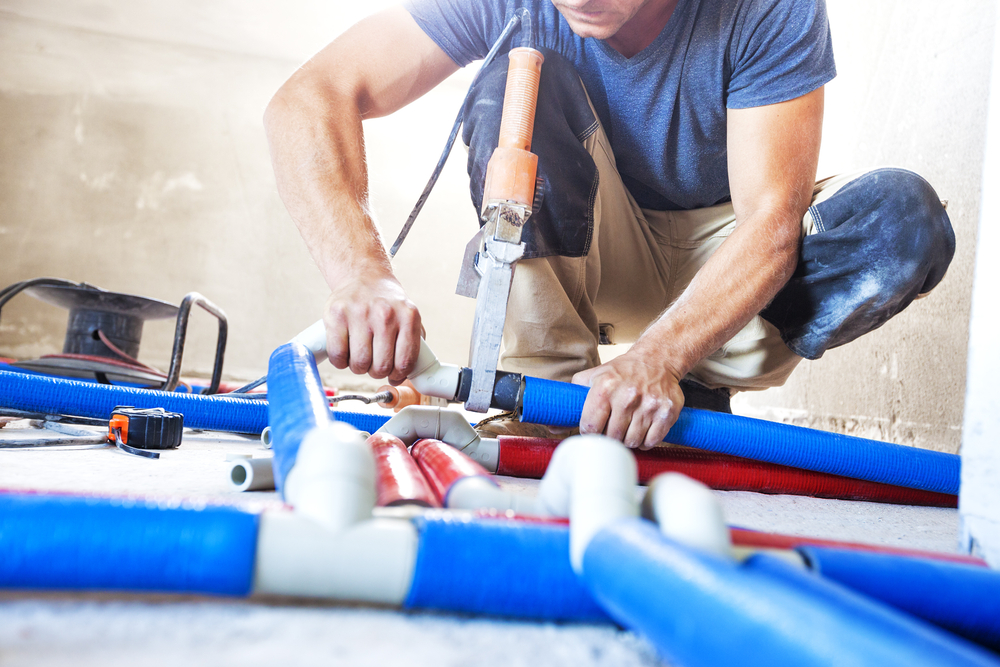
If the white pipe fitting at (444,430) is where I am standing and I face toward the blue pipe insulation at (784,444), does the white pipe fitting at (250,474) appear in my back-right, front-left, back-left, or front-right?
back-right

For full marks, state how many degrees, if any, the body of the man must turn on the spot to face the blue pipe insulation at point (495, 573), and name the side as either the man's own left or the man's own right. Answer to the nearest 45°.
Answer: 0° — they already face it

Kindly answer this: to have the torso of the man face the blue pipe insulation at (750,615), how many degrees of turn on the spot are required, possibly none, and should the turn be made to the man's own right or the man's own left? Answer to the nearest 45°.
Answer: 0° — they already face it

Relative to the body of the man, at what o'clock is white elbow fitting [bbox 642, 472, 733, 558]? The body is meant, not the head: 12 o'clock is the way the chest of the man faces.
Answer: The white elbow fitting is roughly at 12 o'clock from the man.

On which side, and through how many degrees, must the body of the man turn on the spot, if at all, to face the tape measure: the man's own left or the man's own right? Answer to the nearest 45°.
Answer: approximately 45° to the man's own right

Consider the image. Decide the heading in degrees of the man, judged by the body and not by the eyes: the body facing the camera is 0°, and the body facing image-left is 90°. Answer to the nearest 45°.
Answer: approximately 0°

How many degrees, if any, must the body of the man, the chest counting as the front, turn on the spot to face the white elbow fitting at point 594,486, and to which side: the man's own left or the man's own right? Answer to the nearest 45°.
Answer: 0° — they already face it

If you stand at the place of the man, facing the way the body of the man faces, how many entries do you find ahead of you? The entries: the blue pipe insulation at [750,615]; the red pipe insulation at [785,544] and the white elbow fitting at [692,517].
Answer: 3

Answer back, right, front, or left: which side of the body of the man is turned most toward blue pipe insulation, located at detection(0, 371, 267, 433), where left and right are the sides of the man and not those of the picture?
right
